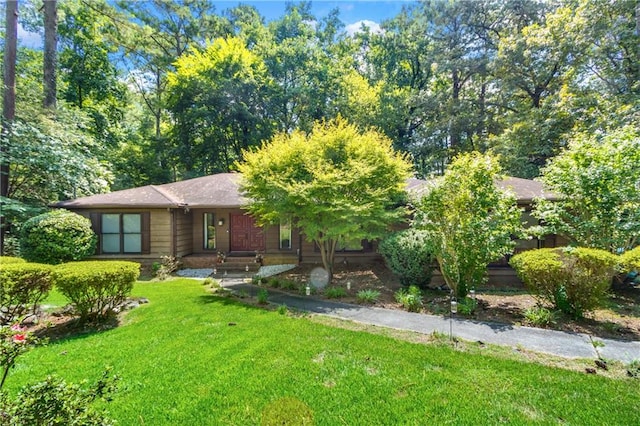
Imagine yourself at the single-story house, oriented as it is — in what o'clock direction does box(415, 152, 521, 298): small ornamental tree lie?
The small ornamental tree is roughly at 10 o'clock from the single-story house.

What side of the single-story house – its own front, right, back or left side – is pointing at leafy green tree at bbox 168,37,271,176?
back

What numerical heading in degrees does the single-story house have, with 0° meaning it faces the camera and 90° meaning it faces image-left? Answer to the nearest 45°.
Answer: approximately 0°

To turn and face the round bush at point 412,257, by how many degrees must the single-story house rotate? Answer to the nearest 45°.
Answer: approximately 45° to its left

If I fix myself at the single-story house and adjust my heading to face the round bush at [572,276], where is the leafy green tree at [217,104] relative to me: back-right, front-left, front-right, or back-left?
back-left
